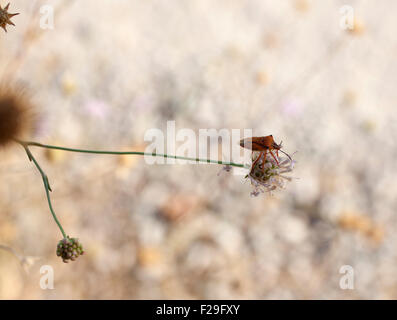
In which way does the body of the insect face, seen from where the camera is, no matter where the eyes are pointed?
to the viewer's right
